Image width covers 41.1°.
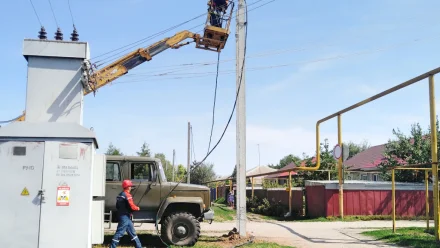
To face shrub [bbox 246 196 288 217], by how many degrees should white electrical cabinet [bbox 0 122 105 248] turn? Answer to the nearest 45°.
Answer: approximately 135° to its left

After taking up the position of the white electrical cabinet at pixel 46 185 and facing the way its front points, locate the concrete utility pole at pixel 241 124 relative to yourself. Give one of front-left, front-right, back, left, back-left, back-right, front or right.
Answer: back-left

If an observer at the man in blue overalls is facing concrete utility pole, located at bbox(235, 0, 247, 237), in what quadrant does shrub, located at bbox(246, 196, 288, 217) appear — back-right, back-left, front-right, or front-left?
front-left

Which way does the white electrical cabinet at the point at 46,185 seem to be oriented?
toward the camera

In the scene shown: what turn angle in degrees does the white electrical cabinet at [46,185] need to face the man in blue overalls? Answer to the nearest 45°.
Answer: approximately 135° to its left

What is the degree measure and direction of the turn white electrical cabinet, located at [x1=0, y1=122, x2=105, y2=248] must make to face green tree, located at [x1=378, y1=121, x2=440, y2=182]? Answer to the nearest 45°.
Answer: approximately 135° to its left

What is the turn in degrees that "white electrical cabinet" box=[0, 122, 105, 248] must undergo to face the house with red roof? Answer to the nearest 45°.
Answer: approximately 135° to its left

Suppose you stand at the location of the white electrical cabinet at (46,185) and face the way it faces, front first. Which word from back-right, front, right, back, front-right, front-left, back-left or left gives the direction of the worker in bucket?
back-left
